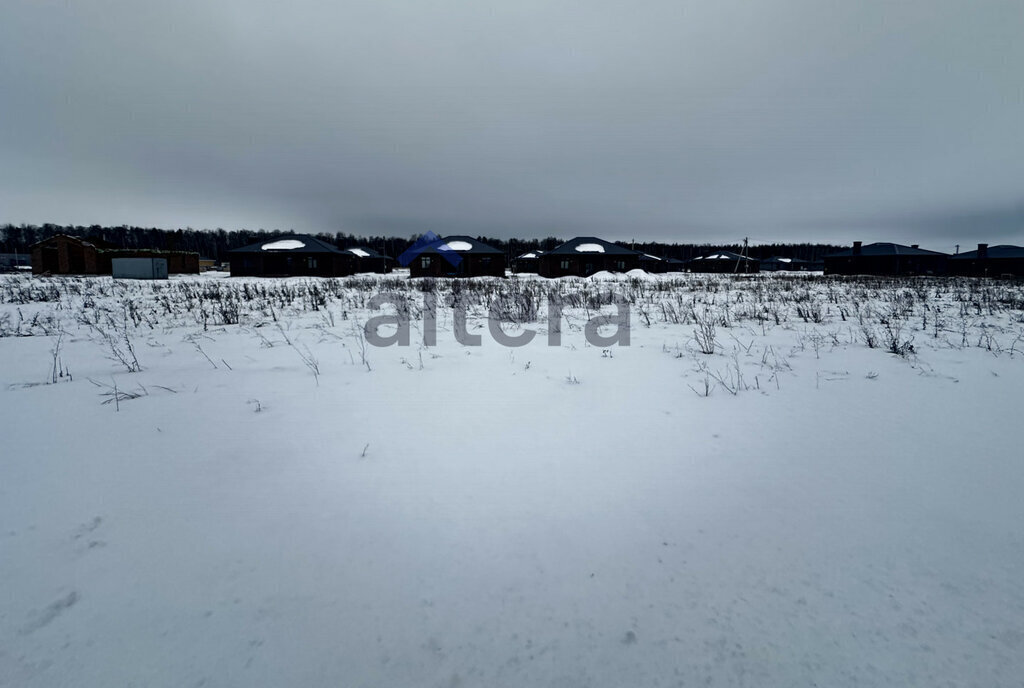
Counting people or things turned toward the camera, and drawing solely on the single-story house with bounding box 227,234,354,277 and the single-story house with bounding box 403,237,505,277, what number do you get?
2

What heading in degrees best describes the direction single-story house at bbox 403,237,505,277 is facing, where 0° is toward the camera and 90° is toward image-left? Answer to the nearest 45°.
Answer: approximately 0°

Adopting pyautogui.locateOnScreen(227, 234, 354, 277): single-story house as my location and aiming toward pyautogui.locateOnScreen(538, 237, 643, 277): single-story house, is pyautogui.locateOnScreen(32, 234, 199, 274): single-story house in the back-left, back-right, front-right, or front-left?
back-left

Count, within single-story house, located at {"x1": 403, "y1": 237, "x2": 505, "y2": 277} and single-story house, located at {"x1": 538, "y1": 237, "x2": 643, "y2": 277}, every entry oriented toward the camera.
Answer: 2
